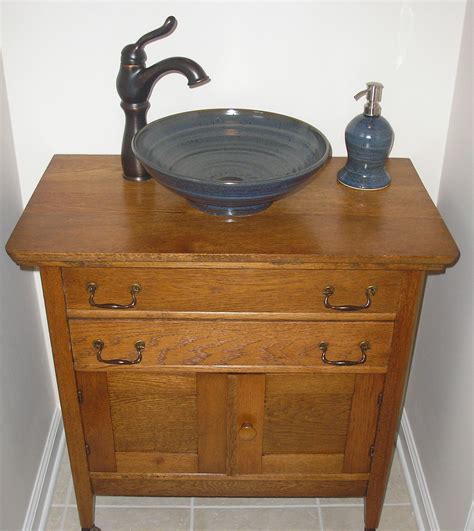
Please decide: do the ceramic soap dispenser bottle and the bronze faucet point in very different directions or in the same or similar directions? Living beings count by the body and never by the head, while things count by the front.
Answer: very different directions

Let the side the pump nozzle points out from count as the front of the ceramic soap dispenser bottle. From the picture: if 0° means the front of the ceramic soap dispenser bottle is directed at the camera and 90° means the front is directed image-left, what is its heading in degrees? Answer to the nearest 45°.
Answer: approximately 90°

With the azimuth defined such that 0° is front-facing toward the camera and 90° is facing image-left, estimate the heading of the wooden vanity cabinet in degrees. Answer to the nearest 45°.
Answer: approximately 0°

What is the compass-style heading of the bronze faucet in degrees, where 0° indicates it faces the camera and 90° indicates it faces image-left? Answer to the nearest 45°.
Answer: approximately 270°
